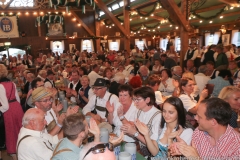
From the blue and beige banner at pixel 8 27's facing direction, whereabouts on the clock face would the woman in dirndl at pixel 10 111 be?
The woman in dirndl is roughly at 12 o'clock from the blue and beige banner.

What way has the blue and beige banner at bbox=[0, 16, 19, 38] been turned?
toward the camera

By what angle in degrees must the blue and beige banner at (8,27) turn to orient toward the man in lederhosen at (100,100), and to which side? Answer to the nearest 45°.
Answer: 0° — it already faces them
